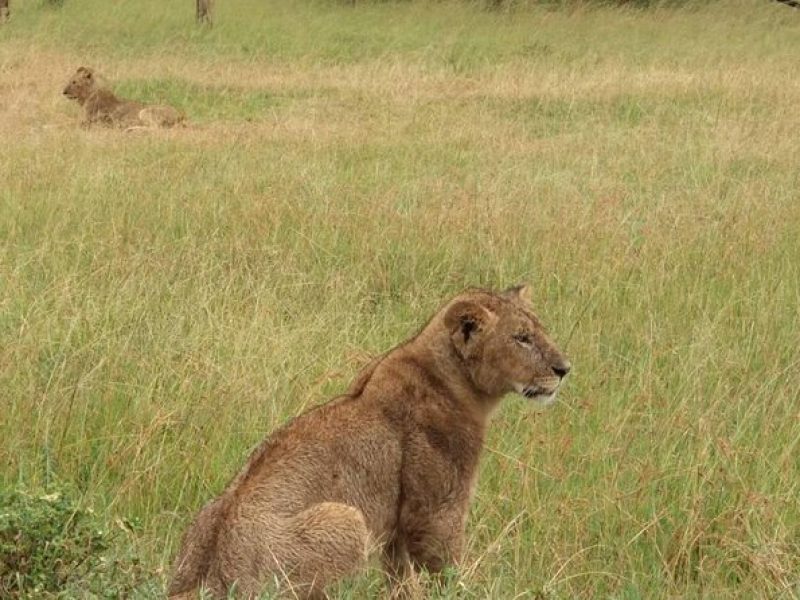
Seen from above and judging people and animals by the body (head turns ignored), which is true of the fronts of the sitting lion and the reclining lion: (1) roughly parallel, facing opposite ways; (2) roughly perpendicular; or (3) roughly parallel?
roughly parallel, facing opposite ways

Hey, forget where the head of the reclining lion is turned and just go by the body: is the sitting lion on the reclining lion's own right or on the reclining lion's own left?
on the reclining lion's own left

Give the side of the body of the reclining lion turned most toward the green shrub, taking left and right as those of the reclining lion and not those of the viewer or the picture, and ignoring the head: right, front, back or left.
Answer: left

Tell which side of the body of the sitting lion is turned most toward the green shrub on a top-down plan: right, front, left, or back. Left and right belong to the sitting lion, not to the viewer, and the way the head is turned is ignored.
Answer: back

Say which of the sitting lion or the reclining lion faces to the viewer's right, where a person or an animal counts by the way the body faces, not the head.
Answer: the sitting lion

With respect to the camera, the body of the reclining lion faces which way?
to the viewer's left

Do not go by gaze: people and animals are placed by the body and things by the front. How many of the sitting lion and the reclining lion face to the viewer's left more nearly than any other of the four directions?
1

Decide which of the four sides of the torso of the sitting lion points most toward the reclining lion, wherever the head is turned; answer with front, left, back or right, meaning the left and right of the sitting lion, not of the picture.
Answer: left

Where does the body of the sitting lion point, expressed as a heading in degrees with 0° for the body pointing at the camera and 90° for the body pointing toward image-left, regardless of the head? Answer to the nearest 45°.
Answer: approximately 270°
